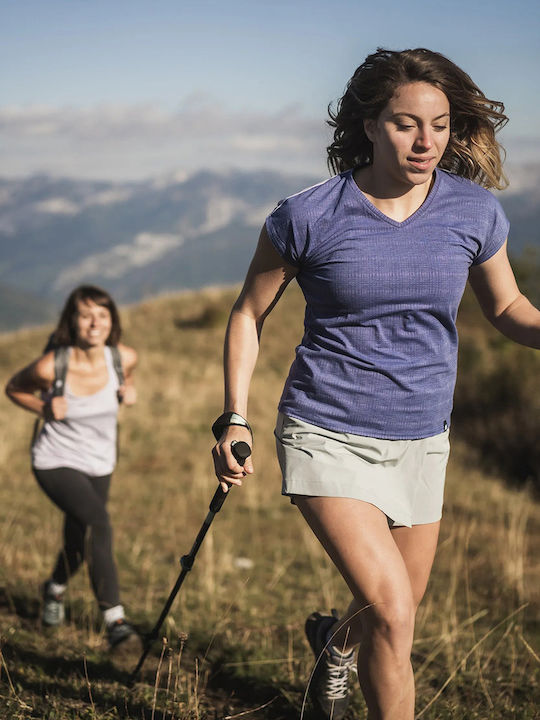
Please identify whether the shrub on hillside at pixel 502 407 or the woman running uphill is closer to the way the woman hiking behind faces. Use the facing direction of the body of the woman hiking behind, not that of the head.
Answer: the woman running uphill

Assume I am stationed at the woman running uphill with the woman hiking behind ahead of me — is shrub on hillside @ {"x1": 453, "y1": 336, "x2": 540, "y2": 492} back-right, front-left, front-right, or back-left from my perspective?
front-right

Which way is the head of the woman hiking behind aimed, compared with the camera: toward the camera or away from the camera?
toward the camera

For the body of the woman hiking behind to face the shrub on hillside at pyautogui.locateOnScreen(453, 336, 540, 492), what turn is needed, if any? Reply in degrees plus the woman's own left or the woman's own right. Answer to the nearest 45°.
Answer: approximately 90° to the woman's own left

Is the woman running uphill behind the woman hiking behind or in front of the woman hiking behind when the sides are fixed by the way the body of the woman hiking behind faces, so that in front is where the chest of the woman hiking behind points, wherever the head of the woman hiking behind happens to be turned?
in front

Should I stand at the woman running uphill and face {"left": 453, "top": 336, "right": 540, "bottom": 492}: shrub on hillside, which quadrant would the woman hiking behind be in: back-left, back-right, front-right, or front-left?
front-left

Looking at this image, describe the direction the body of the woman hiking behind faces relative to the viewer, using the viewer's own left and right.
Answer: facing the viewer and to the right of the viewer
